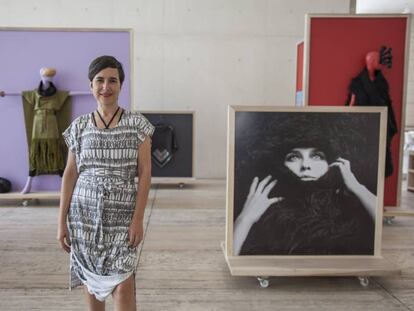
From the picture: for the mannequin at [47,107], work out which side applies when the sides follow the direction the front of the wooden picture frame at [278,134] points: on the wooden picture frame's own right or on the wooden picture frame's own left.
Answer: on the wooden picture frame's own right

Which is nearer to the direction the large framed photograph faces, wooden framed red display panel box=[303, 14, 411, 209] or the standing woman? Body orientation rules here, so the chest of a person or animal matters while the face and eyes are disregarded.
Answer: the standing woman

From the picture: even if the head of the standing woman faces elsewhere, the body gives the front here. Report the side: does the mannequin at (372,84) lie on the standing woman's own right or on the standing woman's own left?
on the standing woman's own left

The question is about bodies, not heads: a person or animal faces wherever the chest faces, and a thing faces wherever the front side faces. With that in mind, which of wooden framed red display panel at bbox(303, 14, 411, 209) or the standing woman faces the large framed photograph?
the wooden framed red display panel

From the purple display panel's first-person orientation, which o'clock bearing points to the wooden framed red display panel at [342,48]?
The wooden framed red display panel is roughly at 10 o'clock from the purple display panel.

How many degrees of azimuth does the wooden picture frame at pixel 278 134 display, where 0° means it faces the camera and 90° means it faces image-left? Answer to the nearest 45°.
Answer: approximately 0°

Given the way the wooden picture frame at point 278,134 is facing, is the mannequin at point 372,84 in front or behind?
behind

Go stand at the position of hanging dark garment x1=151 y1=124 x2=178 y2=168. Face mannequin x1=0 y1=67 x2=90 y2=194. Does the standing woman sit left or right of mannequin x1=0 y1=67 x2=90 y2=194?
left
